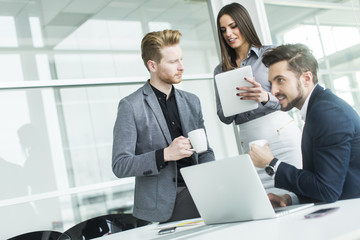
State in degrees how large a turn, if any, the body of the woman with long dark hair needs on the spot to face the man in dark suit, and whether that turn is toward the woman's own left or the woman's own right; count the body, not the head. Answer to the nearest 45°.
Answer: approximately 45° to the woman's own left

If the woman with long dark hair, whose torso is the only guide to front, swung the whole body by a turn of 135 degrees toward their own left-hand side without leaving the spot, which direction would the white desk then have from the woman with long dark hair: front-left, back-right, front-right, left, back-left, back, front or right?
right

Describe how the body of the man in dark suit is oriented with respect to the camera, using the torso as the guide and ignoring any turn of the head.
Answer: to the viewer's left

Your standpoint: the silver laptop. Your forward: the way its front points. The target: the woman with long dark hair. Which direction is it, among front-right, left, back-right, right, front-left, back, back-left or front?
front-left

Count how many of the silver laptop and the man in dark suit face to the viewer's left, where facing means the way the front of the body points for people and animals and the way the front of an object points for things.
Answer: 1

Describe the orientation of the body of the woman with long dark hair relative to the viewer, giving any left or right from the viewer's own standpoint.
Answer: facing the viewer and to the left of the viewer

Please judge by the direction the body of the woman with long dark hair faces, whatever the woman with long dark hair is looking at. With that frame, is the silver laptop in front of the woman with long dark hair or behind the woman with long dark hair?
in front

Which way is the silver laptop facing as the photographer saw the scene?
facing away from the viewer and to the right of the viewer

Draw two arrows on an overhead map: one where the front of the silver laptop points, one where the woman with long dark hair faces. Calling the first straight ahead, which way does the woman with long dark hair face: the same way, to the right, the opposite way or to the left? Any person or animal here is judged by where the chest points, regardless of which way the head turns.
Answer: the opposite way

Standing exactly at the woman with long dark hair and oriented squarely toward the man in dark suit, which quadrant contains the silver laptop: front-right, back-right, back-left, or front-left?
front-right

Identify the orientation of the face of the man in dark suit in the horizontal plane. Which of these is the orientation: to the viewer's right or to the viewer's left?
to the viewer's left
